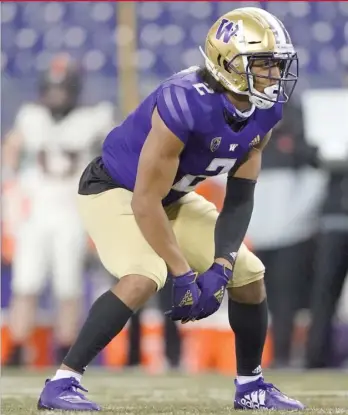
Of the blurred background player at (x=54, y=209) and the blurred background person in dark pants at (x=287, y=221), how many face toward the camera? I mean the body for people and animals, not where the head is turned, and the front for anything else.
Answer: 2

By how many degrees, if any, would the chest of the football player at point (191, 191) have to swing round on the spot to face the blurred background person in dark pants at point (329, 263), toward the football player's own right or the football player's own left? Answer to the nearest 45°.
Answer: approximately 135° to the football player's own left

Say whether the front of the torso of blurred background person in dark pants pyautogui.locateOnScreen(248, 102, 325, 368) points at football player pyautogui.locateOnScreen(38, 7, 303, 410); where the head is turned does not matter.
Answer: yes

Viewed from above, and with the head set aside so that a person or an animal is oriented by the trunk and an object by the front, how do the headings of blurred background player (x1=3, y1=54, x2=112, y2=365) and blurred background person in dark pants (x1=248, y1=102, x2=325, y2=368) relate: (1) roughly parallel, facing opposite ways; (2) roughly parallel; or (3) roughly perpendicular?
roughly parallel

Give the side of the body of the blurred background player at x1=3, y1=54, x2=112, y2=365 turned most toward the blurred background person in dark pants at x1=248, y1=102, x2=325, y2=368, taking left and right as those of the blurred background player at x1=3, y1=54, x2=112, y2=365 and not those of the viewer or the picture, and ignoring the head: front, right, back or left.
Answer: left

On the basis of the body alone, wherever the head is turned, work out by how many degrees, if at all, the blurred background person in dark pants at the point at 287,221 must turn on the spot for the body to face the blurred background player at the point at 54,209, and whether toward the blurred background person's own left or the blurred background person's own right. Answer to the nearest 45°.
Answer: approximately 90° to the blurred background person's own right

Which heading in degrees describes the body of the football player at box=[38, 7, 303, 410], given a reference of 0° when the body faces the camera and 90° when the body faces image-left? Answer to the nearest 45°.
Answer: approximately 315°

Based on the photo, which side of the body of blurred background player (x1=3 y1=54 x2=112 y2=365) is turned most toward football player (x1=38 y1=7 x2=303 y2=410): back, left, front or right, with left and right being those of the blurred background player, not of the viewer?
front

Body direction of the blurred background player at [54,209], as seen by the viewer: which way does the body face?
toward the camera
